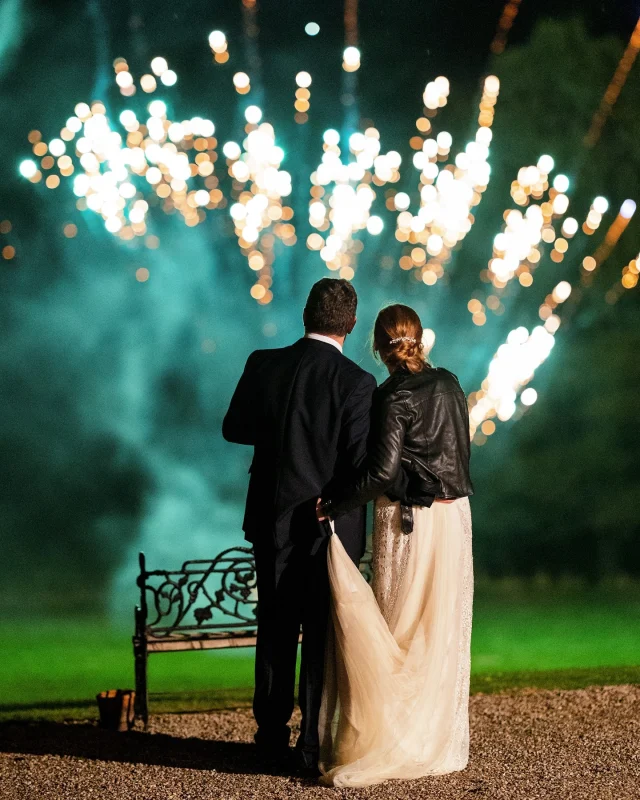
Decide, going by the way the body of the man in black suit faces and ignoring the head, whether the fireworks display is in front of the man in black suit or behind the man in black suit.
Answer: in front

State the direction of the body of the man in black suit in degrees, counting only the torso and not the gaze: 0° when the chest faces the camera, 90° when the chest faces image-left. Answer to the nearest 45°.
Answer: approximately 180°

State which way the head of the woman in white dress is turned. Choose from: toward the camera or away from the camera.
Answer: away from the camera
